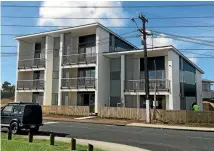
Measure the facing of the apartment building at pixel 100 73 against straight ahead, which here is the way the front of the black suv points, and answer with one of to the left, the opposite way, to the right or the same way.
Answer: to the left

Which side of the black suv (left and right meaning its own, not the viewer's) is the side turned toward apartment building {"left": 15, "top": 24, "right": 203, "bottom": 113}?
right

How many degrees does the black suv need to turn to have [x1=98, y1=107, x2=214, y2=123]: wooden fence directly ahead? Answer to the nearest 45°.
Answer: approximately 135° to its right

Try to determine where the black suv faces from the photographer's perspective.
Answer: facing away from the viewer and to the left of the viewer

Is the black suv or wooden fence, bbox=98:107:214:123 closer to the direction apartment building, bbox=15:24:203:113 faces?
the black suv

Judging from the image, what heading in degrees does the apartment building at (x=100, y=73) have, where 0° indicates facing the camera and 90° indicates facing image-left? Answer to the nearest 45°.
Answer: approximately 45°

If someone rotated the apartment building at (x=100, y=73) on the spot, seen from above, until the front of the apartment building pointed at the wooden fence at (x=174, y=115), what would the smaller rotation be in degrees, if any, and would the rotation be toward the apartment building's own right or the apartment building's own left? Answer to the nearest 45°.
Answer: approximately 90° to the apartment building's own left

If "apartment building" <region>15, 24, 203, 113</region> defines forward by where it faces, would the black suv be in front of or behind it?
in front
